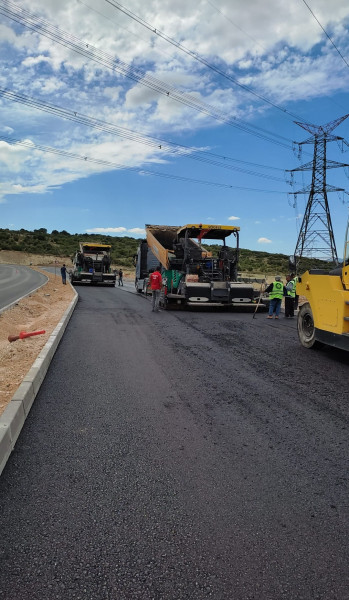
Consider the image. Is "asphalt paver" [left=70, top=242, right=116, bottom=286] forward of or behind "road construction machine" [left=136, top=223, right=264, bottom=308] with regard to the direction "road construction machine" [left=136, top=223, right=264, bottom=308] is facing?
forward

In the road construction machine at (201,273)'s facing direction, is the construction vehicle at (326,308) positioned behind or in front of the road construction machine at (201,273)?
behind

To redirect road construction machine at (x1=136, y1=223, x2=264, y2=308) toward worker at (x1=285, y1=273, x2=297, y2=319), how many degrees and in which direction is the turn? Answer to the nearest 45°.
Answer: approximately 135° to its right

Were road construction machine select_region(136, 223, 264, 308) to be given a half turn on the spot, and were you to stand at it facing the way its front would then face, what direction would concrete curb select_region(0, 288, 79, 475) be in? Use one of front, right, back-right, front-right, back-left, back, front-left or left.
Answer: front-right

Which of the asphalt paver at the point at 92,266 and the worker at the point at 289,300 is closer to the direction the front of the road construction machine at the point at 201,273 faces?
the asphalt paver

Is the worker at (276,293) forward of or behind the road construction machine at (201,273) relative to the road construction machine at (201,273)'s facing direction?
behind

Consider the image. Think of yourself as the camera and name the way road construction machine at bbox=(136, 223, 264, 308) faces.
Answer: facing away from the viewer and to the left of the viewer
